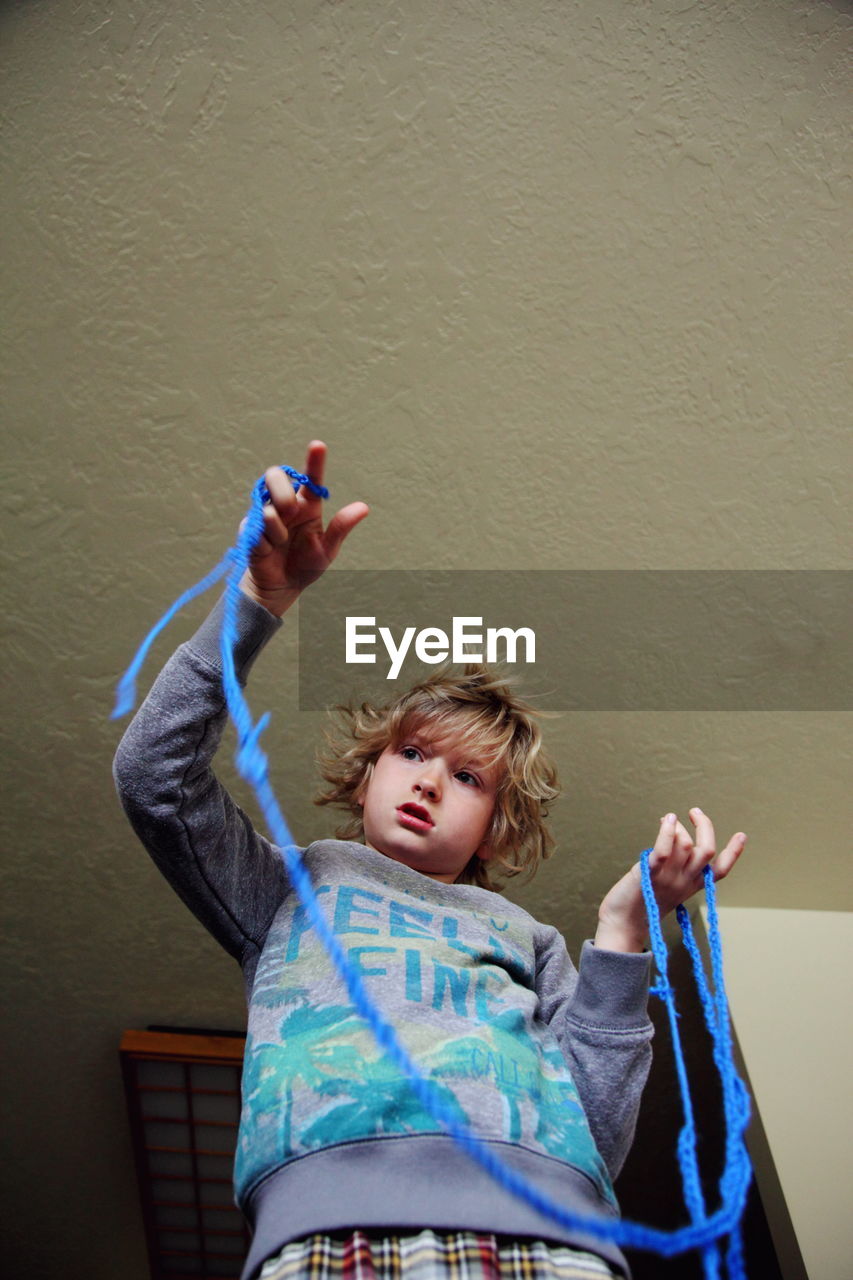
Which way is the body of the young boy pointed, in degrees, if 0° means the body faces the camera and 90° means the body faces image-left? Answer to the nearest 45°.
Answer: approximately 0°
